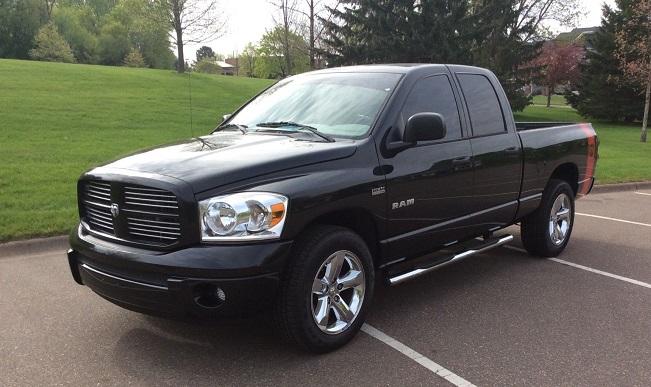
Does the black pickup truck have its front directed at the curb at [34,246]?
no

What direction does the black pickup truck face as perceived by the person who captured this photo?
facing the viewer and to the left of the viewer

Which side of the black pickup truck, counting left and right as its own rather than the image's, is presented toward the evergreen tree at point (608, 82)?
back

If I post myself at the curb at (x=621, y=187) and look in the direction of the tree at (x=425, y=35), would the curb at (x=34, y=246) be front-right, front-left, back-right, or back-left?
back-left

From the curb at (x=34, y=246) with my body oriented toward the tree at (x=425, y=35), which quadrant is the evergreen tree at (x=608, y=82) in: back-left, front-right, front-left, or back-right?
front-right

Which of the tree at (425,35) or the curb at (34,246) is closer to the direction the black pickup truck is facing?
the curb

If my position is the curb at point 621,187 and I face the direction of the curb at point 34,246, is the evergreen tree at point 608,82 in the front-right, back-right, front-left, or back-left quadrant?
back-right

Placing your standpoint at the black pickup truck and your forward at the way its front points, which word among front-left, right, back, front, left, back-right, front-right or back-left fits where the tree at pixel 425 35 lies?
back-right

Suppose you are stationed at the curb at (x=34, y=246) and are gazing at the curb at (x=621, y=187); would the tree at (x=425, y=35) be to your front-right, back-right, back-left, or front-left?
front-left

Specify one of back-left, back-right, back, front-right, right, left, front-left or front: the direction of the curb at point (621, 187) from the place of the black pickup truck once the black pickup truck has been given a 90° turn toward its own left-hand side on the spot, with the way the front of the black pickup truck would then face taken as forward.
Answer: left
